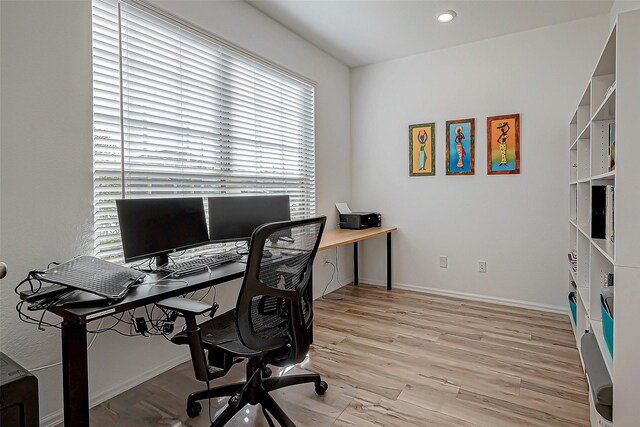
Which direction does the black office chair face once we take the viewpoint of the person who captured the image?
facing away from the viewer and to the left of the viewer

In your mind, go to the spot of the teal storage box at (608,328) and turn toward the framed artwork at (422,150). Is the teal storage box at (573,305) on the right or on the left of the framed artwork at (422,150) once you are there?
right

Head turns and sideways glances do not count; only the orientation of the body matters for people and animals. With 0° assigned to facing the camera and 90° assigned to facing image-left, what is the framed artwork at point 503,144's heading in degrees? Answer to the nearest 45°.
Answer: approximately 0°

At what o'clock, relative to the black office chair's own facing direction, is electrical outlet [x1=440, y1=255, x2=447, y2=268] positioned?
The electrical outlet is roughly at 3 o'clock from the black office chair.

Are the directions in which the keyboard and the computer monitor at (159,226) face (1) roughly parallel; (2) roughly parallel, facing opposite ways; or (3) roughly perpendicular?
roughly parallel

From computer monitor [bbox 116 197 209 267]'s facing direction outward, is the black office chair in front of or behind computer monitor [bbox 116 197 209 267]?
in front

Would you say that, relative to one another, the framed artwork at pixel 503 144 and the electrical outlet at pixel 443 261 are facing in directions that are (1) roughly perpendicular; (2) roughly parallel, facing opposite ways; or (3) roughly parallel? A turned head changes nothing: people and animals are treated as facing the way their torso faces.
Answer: roughly parallel

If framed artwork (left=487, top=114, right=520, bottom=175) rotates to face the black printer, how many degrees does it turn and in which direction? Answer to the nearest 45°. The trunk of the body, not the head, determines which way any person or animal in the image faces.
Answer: approximately 90° to its right

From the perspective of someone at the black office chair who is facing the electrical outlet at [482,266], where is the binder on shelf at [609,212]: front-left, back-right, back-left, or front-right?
front-right

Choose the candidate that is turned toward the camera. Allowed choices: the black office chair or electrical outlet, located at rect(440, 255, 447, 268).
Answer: the electrical outlet

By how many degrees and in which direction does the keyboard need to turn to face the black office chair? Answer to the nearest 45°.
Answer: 0° — it already faces it

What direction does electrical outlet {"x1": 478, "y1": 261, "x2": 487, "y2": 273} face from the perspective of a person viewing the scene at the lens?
facing the viewer

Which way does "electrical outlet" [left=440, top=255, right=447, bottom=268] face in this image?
toward the camera
